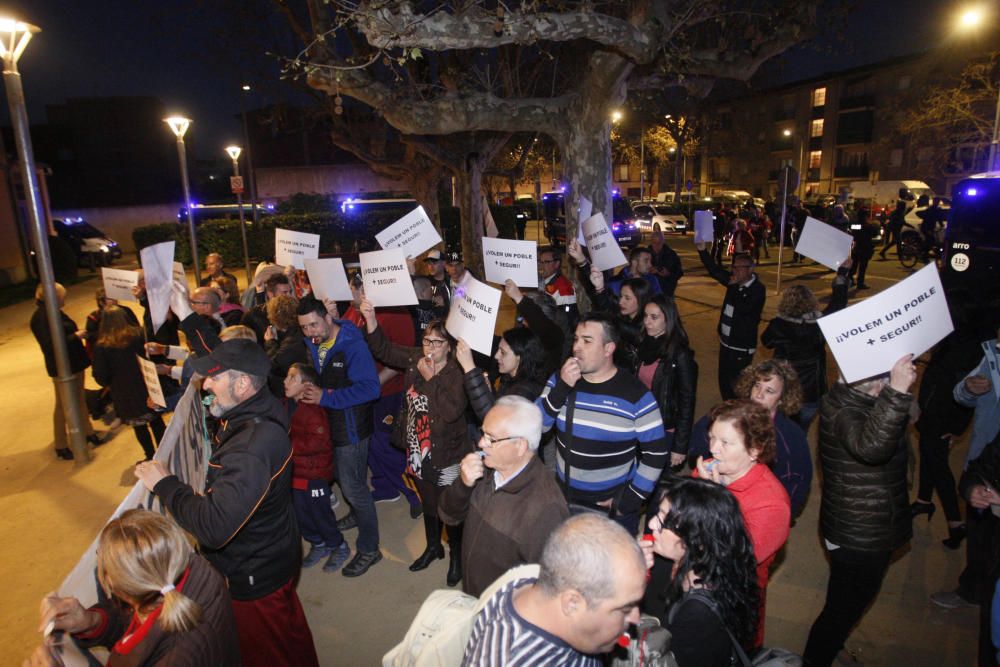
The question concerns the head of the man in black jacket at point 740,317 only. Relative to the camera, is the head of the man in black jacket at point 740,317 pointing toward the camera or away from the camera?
toward the camera

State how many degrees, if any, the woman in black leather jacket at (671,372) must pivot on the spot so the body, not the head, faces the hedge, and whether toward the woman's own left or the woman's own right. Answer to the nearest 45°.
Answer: approximately 90° to the woman's own right

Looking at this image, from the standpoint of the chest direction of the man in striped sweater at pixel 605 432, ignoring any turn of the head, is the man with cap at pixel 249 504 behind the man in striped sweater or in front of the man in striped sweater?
in front

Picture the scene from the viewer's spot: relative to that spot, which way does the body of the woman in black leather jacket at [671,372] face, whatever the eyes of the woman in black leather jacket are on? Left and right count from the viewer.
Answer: facing the viewer and to the left of the viewer

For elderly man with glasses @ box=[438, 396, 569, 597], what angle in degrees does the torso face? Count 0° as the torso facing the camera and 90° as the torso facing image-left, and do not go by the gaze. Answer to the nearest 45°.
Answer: approximately 45°

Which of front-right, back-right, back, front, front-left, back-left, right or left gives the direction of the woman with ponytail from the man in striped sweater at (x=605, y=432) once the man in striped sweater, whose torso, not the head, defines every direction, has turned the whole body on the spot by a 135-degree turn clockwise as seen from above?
back-left

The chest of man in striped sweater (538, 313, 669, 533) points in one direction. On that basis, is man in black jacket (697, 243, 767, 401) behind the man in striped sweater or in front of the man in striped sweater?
behind

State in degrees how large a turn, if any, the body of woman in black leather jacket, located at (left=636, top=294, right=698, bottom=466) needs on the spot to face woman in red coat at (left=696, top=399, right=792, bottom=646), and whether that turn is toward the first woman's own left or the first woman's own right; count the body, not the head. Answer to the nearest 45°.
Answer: approximately 45° to the first woman's own left

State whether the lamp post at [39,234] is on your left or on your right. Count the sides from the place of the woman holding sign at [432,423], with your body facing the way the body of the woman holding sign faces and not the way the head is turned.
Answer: on your right

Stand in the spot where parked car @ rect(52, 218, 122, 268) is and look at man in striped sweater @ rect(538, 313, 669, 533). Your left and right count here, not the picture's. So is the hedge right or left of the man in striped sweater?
left

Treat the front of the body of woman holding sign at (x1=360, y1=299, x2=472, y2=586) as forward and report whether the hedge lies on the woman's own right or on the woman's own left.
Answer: on the woman's own right

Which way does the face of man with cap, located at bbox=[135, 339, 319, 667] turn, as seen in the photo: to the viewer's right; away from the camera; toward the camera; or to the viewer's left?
to the viewer's left

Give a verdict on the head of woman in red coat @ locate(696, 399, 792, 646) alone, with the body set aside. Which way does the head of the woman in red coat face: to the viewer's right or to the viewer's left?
to the viewer's left

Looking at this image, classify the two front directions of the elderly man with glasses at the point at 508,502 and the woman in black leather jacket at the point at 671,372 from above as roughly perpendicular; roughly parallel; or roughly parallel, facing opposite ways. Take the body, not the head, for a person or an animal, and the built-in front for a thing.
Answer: roughly parallel

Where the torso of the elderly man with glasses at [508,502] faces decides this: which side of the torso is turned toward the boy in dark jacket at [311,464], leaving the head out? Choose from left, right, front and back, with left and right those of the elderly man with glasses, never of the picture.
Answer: right

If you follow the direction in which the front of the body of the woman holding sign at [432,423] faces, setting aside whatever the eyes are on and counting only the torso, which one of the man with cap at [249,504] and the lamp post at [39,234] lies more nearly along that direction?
the man with cap

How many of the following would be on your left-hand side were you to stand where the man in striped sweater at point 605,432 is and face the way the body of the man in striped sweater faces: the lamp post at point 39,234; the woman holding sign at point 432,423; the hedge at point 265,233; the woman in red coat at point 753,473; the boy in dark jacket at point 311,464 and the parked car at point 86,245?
1

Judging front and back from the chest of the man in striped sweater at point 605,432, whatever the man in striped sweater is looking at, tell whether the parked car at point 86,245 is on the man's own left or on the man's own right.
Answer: on the man's own right

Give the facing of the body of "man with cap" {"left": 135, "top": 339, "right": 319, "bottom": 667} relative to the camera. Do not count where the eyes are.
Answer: to the viewer's left
